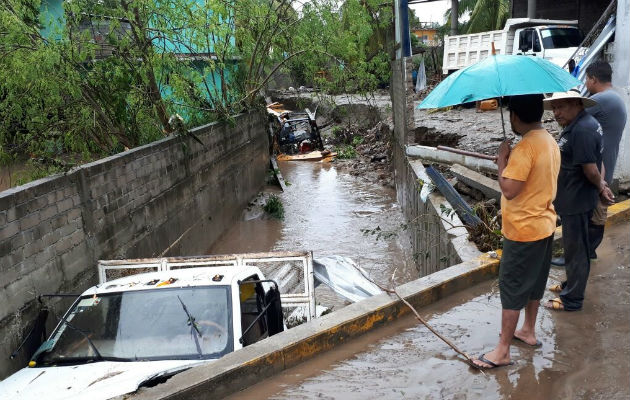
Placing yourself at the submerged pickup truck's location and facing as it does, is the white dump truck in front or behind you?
behind

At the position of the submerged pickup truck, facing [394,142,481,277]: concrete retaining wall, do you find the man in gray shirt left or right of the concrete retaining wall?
right

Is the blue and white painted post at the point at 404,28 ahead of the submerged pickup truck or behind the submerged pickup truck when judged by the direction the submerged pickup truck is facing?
behind

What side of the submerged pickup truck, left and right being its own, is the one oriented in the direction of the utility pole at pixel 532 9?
back

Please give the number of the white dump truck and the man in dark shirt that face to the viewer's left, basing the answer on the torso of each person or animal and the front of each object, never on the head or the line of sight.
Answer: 1

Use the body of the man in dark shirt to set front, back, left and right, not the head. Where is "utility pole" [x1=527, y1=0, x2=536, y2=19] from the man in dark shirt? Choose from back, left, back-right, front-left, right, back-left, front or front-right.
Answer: right

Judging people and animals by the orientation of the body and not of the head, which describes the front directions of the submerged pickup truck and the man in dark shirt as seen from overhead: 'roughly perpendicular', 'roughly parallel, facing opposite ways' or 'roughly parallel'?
roughly perpendicular

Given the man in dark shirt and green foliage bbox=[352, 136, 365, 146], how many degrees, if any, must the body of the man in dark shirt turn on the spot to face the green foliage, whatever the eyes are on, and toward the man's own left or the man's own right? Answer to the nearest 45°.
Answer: approximately 45° to the man's own right

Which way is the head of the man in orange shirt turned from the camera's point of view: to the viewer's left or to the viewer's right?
to the viewer's left

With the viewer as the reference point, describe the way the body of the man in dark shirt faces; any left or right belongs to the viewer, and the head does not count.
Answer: facing to the left of the viewer

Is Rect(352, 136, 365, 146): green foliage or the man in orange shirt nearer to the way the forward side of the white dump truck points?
the man in orange shirt

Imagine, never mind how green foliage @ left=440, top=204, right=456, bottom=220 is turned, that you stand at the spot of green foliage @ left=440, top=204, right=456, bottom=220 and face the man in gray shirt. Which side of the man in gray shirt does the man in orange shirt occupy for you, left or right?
right

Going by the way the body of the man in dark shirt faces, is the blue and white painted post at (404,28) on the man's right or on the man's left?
on the man's right

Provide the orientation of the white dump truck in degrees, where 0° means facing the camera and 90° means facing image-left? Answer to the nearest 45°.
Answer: approximately 315°

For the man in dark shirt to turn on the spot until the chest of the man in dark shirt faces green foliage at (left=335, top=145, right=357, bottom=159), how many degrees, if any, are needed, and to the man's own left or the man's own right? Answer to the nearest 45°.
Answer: approximately 45° to the man's own right
